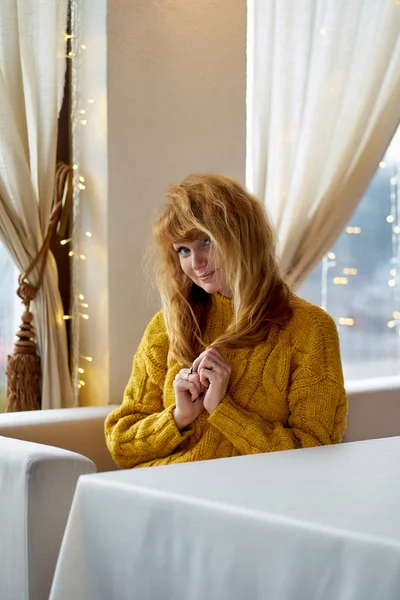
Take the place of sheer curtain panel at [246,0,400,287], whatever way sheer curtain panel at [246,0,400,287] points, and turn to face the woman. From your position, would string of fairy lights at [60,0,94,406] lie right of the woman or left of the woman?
right

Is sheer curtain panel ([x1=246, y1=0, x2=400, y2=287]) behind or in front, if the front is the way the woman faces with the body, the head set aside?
behind

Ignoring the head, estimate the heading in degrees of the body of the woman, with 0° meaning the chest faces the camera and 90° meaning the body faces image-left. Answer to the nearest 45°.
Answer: approximately 45°

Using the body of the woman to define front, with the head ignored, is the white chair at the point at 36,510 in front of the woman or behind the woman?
in front

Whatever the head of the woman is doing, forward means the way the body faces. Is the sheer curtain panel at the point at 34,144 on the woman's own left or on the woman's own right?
on the woman's own right

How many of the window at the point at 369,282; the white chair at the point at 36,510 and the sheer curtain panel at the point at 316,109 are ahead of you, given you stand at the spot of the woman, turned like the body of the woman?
1

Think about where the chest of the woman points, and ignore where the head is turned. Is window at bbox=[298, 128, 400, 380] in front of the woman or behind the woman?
behind

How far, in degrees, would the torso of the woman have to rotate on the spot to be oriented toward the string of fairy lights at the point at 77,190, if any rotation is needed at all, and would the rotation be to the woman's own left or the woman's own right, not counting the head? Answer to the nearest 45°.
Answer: approximately 90° to the woman's own right
